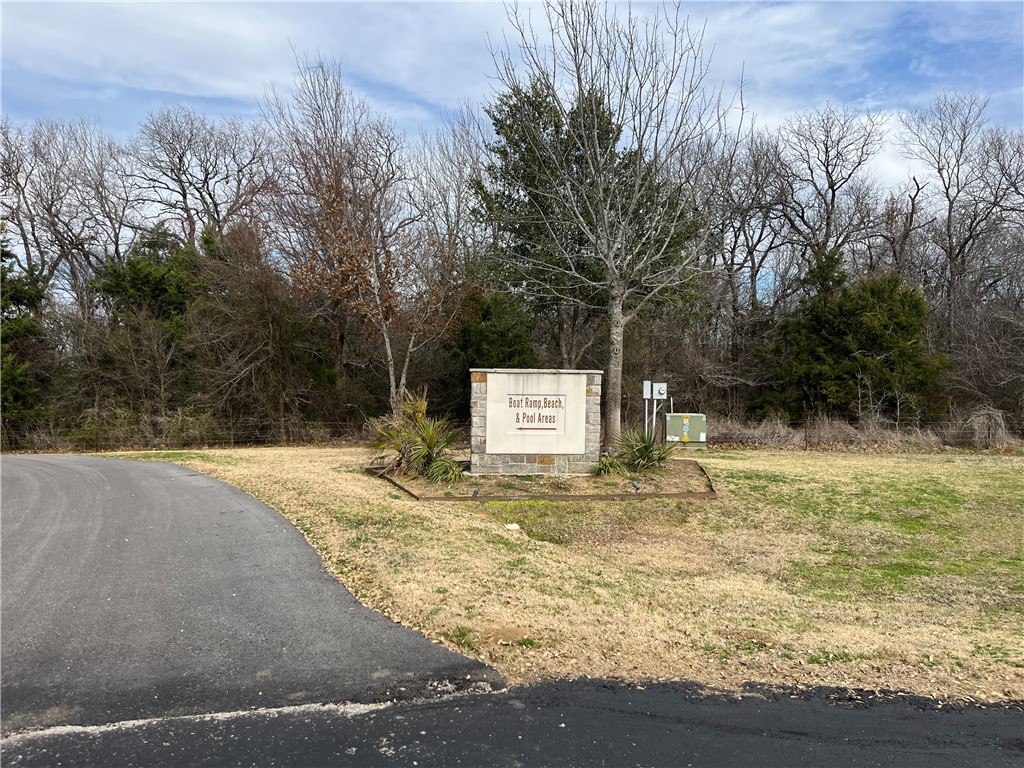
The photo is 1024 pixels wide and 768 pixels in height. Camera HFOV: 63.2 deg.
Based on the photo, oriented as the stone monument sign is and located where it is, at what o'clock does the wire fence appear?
The wire fence is roughly at 7 o'clock from the stone monument sign.

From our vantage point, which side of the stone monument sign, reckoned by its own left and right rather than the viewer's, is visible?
front

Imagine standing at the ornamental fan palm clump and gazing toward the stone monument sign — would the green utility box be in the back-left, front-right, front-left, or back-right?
front-left

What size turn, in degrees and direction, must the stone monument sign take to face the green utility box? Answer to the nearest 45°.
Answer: approximately 135° to its left

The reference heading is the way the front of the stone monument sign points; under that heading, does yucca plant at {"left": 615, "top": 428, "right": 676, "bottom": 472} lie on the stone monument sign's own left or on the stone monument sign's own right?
on the stone monument sign's own left

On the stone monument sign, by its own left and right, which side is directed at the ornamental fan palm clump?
right

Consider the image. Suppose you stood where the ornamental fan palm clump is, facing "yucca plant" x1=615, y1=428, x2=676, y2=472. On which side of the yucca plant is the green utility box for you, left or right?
left
